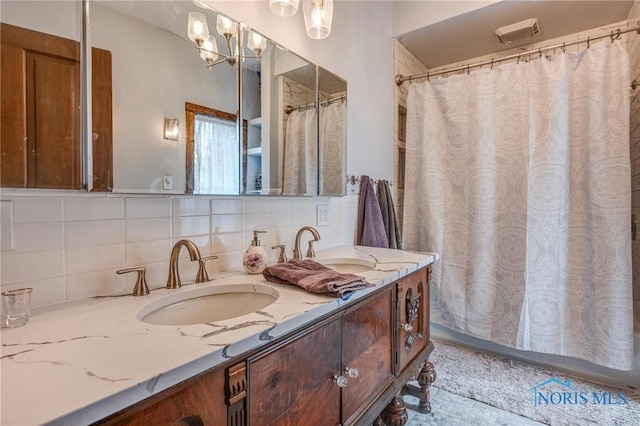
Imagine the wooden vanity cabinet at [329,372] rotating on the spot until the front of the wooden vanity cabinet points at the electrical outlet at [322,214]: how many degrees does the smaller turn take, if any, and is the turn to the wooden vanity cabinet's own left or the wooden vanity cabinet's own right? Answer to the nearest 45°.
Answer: approximately 135° to the wooden vanity cabinet's own left

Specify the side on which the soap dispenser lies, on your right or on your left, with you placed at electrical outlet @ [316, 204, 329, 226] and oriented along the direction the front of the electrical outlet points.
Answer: on your right

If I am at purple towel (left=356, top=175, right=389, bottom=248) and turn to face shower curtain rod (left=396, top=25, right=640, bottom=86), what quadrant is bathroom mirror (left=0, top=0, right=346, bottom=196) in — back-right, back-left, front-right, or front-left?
back-right

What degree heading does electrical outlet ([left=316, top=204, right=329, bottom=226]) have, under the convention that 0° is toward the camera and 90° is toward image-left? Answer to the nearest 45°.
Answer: approximately 315°

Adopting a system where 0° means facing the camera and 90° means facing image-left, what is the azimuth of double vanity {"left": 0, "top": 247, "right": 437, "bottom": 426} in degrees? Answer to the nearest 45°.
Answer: approximately 315°

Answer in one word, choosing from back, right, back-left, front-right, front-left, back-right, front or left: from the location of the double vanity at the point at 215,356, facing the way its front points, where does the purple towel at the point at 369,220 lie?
left

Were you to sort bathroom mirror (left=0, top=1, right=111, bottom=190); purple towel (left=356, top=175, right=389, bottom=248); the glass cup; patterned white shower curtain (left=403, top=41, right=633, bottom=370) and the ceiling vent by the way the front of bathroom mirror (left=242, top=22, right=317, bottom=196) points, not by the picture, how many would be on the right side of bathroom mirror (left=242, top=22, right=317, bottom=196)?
2

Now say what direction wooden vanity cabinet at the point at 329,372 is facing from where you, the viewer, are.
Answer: facing the viewer and to the right of the viewer

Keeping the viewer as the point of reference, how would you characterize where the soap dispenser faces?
facing to the right of the viewer

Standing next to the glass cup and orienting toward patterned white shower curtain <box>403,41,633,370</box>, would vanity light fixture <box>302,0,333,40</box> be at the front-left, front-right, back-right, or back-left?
front-left

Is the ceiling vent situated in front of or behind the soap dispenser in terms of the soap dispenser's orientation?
in front
